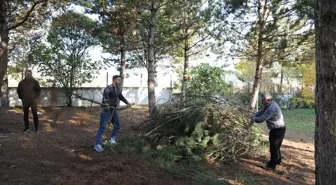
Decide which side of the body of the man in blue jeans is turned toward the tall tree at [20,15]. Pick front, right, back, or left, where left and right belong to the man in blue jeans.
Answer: back

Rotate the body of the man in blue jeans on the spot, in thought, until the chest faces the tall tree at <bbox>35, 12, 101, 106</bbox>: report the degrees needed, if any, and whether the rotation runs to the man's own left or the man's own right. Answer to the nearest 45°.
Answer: approximately 135° to the man's own left

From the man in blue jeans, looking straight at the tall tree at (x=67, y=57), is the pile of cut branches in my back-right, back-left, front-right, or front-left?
back-right

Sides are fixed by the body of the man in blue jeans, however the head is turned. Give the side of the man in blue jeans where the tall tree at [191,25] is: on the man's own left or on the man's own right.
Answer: on the man's own left

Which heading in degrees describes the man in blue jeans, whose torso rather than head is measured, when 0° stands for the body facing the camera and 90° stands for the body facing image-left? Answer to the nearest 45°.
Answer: approximately 315°

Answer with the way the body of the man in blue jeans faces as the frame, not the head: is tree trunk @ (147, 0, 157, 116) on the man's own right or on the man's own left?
on the man's own left
